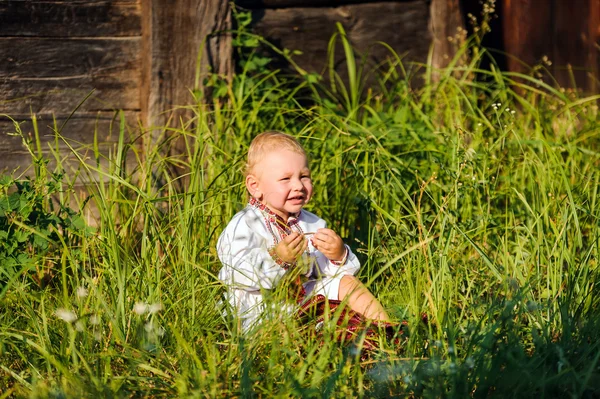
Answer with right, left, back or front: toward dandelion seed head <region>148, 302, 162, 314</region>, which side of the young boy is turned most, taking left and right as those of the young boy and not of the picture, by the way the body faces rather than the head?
right

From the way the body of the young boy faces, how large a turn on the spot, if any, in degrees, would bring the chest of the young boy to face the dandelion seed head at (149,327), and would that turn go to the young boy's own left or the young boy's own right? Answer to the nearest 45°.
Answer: approximately 90° to the young boy's own right

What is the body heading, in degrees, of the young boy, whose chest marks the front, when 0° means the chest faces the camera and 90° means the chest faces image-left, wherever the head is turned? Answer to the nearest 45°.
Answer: approximately 315°

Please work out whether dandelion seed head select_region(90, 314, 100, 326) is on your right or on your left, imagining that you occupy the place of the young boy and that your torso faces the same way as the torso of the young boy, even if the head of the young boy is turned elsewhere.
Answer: on your right

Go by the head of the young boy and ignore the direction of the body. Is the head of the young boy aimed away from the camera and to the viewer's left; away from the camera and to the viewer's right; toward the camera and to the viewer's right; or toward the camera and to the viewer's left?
toward the camera and to the viewer's right

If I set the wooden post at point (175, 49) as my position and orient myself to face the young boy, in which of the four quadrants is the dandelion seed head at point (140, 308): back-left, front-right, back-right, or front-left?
front-right

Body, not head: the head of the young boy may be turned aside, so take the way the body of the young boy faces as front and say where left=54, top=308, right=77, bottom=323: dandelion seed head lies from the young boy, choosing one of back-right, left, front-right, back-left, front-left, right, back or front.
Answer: right

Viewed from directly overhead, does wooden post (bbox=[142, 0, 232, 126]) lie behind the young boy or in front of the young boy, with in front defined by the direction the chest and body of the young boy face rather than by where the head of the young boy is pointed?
behind

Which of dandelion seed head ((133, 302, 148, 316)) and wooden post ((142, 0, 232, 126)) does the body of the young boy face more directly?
the dandelion seed head

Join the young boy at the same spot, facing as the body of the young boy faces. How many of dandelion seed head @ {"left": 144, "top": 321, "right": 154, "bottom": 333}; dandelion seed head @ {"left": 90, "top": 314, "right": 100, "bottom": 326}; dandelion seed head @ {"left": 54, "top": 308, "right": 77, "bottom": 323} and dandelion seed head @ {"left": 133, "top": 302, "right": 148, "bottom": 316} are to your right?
4
